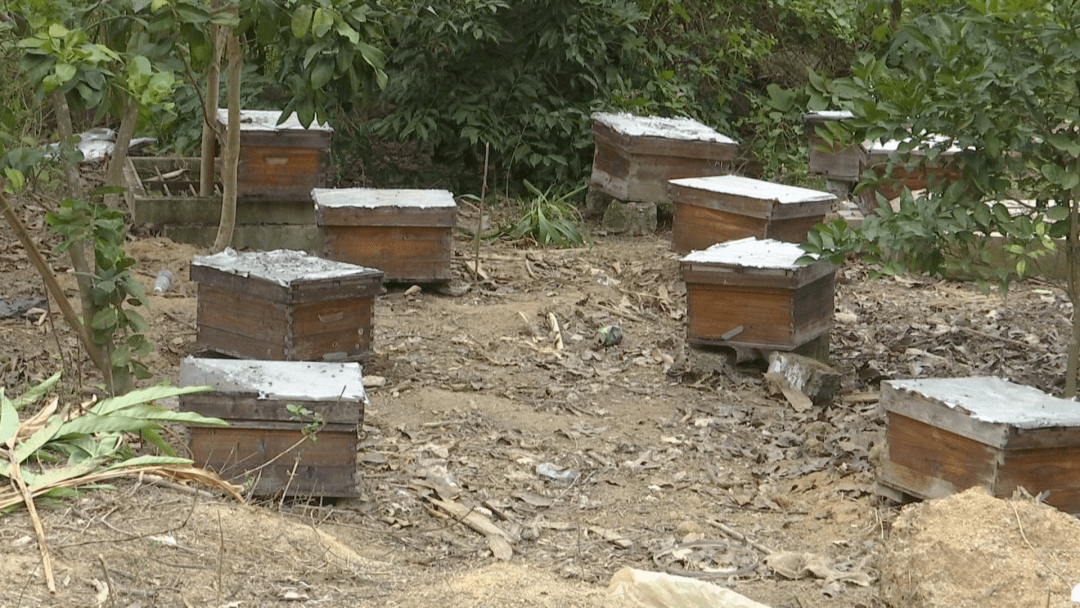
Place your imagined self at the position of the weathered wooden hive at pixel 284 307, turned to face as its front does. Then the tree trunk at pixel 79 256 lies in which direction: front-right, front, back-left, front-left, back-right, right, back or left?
right

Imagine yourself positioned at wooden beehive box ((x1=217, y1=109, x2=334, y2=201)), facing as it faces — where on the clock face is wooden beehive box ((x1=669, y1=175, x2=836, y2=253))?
wooden beehive box ((x1=669, y1=175, x2=836, y2=253)) is roughly at 10 o'clock from wooden beehive box ((x1=217, y1=109, x2=334, y2=201)).

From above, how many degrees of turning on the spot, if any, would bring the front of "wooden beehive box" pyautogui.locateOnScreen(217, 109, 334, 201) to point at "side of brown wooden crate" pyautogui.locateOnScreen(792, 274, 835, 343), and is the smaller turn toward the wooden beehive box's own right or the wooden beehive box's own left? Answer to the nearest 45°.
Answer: approximately 45° to the wooden beehive box's own left

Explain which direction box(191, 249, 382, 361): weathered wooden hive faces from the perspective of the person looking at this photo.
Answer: facing the viewer and to the right of the viewer

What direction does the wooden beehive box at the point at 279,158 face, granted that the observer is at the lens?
facing the viewer

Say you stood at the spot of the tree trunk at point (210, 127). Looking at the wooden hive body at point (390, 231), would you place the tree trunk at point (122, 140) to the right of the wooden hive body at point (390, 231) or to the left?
right

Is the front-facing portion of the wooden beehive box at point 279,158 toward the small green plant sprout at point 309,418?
yes

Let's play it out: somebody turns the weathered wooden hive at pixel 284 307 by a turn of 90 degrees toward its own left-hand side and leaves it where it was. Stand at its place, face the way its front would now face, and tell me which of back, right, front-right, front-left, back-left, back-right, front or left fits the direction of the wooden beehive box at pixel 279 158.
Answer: front-left

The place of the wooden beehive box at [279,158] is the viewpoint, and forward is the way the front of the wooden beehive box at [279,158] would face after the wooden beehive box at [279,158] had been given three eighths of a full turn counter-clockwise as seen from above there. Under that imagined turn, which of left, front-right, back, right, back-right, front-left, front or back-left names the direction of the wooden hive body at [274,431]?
back-right

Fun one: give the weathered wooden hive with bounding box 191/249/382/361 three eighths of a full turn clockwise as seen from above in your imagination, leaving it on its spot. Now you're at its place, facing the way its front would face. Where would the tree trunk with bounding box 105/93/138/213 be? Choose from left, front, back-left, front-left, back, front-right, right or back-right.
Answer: right

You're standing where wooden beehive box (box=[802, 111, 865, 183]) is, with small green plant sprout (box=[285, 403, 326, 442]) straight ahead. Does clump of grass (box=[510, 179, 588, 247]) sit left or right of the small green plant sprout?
right

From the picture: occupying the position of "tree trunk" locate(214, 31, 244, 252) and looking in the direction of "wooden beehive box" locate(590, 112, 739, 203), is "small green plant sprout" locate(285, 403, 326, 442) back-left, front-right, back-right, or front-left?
back-right

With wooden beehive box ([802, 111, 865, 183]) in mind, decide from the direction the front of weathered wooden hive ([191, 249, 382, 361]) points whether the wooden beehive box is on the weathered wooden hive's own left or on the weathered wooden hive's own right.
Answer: on the weathered wooden hive's own left

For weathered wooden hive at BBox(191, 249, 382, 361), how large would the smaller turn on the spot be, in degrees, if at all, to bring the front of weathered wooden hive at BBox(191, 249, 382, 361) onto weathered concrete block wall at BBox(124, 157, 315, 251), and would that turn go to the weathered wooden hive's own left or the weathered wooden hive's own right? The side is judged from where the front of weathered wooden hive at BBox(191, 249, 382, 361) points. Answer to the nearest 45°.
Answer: approximately 135° to the weathered wooden hive's own left

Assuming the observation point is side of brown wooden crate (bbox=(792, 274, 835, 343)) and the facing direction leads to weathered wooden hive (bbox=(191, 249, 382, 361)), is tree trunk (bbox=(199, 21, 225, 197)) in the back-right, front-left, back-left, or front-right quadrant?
front-right

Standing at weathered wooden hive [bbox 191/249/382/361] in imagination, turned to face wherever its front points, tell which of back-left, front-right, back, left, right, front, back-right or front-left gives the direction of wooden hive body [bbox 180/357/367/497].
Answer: front-right

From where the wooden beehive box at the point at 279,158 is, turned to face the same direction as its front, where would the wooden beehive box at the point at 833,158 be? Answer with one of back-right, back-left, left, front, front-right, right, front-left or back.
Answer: left
